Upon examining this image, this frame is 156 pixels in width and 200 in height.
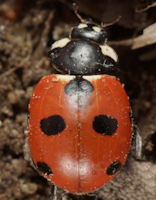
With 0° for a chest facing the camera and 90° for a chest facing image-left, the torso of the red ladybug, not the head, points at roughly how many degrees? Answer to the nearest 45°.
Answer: approximately 180°
